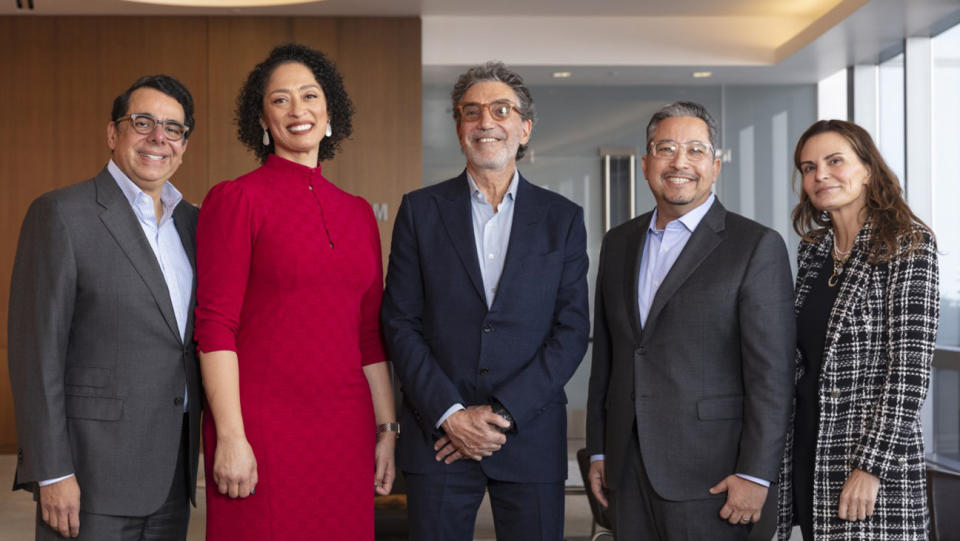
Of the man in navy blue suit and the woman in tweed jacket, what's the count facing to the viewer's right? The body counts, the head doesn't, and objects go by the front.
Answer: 0

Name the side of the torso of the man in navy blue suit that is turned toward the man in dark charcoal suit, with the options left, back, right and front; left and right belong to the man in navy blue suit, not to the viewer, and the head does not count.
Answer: left

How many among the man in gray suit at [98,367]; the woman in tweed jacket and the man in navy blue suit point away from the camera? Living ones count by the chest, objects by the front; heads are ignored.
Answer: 0

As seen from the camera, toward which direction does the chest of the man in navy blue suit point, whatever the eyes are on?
toward the camera

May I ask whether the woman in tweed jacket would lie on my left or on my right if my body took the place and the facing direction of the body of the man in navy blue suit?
on my left

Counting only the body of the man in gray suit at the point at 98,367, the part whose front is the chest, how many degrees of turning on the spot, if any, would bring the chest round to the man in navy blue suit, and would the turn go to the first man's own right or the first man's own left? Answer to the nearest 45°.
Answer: approximately 45° to the first man's own left

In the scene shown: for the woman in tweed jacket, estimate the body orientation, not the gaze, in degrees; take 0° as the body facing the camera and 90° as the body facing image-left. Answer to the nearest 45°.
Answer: approximately 45°

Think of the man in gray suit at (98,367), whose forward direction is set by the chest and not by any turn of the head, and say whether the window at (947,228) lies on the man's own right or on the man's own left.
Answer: on the man's own left

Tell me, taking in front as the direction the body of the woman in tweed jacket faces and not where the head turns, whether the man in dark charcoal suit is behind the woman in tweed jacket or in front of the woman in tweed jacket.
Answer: in front

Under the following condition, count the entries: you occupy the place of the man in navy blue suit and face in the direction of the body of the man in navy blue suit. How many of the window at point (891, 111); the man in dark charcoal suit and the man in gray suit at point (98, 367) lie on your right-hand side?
1

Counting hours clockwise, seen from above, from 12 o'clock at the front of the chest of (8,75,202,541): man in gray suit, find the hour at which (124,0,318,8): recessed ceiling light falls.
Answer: The recessed ceiling light is roughly at 8 o'clock from the man in gray suit.

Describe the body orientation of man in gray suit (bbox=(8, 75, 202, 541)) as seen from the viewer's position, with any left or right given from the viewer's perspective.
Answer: facing the viewer and to the right of the viewer
